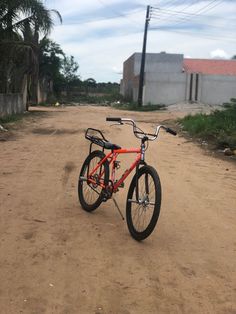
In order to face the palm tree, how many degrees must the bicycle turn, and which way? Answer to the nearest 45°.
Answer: approximately 135° to its left

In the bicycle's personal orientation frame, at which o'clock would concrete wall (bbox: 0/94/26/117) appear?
The concrete wall is roughly at 7 o'clock from the bicycle.

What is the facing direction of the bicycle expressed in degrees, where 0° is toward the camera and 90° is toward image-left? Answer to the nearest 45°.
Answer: approximately 315°

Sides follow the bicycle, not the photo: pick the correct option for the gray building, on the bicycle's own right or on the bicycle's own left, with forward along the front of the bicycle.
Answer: on the bicycle's own left
